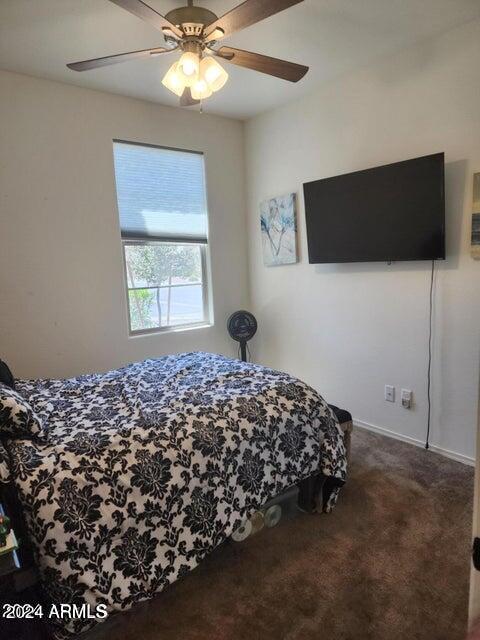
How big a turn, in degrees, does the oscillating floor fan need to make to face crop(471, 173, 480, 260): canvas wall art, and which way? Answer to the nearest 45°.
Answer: approximately 45° to its left

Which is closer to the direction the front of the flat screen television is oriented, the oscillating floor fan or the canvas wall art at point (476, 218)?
the oscillating floor fan

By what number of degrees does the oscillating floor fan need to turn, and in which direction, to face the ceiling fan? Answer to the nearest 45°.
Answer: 0° — it already faces it

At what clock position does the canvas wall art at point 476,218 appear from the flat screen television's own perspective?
The canvas wall art is roughly at 8 o'clock from the flat screen television.

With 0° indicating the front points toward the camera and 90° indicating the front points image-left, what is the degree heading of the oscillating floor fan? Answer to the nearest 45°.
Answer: approximately 0°

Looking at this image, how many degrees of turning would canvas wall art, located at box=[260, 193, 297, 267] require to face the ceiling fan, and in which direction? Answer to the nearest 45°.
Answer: approximately 45° to its left

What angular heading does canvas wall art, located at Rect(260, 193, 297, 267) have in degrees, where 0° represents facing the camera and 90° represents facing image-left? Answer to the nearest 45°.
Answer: approximately 45°

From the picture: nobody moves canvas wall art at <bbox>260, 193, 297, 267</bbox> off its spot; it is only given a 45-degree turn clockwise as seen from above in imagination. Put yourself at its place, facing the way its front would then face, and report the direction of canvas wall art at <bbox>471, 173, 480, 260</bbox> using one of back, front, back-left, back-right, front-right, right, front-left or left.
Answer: back-left

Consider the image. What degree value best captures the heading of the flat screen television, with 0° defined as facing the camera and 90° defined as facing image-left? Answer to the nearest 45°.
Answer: approximately 45°

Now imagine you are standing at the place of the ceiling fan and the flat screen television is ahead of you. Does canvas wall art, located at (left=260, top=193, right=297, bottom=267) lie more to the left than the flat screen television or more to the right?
left

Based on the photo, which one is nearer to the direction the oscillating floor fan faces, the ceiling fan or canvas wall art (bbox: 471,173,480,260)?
the ceiling fan

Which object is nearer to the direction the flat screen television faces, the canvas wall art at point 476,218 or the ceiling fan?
the ceiling fan

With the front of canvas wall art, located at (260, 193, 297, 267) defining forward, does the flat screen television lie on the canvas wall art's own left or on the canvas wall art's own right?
on the canvas wall art's own left

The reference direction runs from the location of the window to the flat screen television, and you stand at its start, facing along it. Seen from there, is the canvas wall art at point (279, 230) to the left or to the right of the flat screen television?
left
